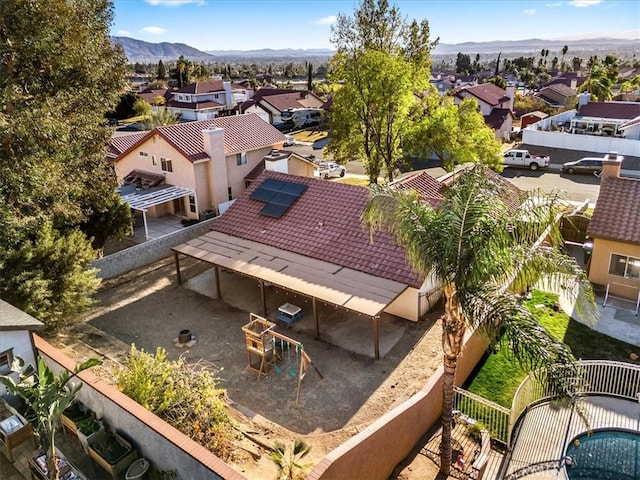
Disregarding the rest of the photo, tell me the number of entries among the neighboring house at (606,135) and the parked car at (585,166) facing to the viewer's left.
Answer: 1

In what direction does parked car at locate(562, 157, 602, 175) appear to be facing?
to the viewer's left

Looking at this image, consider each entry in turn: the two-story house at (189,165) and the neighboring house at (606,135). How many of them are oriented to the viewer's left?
0

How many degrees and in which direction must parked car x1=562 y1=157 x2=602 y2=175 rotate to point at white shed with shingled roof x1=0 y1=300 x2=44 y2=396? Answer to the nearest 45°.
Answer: approximately 90° to its left

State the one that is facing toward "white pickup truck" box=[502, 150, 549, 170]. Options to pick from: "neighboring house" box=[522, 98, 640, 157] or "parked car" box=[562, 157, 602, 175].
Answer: the parked car

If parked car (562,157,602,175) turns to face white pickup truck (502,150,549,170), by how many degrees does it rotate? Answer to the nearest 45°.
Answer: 0° — it already faces it

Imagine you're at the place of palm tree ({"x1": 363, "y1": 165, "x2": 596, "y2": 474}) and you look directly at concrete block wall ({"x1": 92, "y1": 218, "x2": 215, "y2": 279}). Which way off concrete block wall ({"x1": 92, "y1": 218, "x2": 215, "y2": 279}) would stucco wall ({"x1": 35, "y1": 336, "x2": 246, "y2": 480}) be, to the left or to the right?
left

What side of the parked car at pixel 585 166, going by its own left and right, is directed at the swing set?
left

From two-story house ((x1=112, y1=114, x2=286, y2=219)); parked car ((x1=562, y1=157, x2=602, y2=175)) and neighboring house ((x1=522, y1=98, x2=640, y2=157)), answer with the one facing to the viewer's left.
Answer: the parked car

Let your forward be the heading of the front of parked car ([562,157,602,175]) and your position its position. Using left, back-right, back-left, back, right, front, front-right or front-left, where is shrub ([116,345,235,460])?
left

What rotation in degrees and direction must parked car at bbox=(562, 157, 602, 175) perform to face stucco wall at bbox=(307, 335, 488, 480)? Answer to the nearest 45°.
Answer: approximately 90° to its left

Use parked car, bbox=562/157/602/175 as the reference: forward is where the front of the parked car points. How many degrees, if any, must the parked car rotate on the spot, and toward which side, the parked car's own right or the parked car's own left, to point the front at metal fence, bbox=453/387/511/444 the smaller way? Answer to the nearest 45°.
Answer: approximately 90° to the parked car's own left

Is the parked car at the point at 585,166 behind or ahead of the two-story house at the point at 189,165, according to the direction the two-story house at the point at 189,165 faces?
ahead

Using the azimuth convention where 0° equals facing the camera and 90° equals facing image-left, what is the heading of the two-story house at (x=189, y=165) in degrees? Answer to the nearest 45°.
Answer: approximately 225°

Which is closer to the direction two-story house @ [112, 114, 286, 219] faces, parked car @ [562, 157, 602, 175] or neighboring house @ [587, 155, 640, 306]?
the parked car

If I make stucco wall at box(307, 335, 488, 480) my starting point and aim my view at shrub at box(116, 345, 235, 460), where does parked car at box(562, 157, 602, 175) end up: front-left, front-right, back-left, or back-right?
back-right

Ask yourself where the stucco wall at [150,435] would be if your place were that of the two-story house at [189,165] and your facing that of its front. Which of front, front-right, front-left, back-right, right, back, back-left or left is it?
back-right
